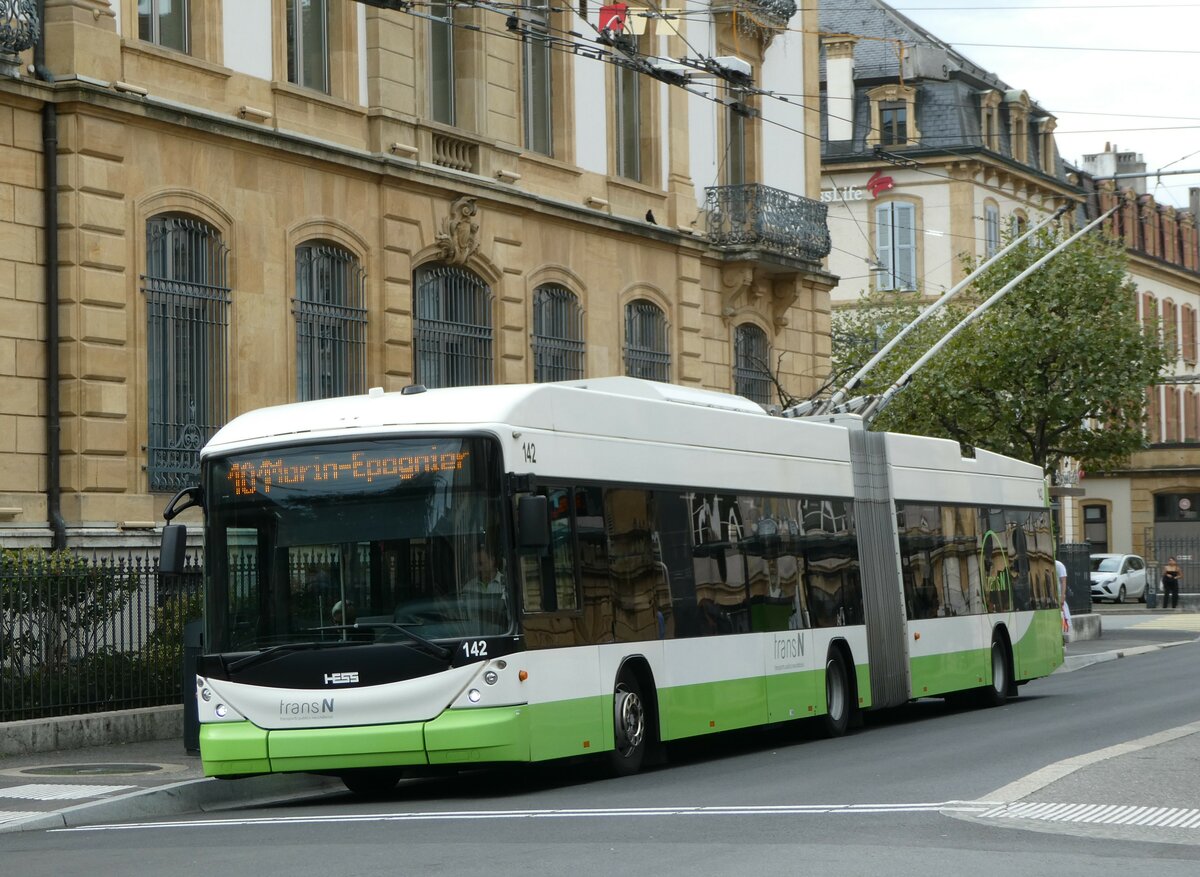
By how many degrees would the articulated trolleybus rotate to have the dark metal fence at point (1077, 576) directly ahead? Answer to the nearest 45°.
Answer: approximately 135° to its right

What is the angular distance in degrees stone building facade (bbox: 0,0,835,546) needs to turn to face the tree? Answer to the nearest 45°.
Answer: approximately 90° to its left

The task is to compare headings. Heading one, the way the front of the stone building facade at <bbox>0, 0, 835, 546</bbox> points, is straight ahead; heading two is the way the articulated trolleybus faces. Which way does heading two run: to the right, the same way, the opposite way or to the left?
to the right

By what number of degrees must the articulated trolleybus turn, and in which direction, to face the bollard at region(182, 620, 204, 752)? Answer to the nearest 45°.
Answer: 0° — it already faces it

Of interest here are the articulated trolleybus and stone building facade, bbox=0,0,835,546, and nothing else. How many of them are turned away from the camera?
0

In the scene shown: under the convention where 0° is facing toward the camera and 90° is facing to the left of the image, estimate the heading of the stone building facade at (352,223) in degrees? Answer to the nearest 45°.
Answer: approximately 315°

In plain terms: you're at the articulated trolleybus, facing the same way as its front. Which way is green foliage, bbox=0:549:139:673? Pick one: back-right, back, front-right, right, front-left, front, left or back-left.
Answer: right

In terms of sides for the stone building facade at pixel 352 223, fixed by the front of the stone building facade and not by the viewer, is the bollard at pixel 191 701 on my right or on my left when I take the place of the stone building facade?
on my right

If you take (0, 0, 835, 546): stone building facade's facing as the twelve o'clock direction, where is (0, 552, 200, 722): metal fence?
The metal fence is roughly at 2 o'clock from the stone building facade.

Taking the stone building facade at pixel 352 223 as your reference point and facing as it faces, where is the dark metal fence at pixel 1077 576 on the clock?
The dark metal fence is roughly at 9 o'clock from the stone building facade.

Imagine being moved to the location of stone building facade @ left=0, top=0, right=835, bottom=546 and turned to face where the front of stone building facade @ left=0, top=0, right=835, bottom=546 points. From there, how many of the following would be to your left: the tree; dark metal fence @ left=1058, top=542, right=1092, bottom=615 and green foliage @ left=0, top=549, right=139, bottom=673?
2

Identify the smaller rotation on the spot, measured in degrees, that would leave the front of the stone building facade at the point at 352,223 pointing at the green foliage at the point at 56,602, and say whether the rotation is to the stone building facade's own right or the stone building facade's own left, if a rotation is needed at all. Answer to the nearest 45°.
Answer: approximately 45° to the stone building facade's own right

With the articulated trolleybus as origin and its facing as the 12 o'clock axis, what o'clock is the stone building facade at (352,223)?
The stone building facade is roughly at 4 o'clock from the articulated trolleybus.
